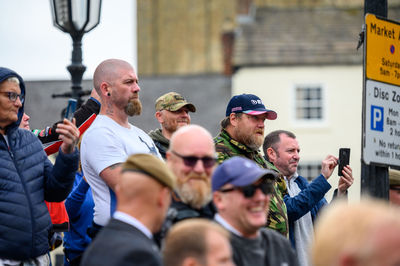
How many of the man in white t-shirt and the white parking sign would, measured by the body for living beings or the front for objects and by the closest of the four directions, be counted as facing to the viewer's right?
1

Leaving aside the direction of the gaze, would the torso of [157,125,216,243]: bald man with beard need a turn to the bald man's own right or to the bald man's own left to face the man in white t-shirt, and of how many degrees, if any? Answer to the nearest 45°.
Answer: approximately 180°

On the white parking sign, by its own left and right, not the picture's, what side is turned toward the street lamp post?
right

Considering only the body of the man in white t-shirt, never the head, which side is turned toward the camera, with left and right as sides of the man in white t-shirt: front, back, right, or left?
right

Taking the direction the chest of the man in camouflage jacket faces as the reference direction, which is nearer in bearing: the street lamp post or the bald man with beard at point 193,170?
the bald man with beard

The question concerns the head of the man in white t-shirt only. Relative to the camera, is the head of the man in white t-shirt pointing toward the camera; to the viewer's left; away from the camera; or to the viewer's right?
to the viewer's right

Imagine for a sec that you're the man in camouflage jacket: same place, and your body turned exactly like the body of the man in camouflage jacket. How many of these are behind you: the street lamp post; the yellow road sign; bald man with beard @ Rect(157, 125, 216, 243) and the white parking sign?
1
